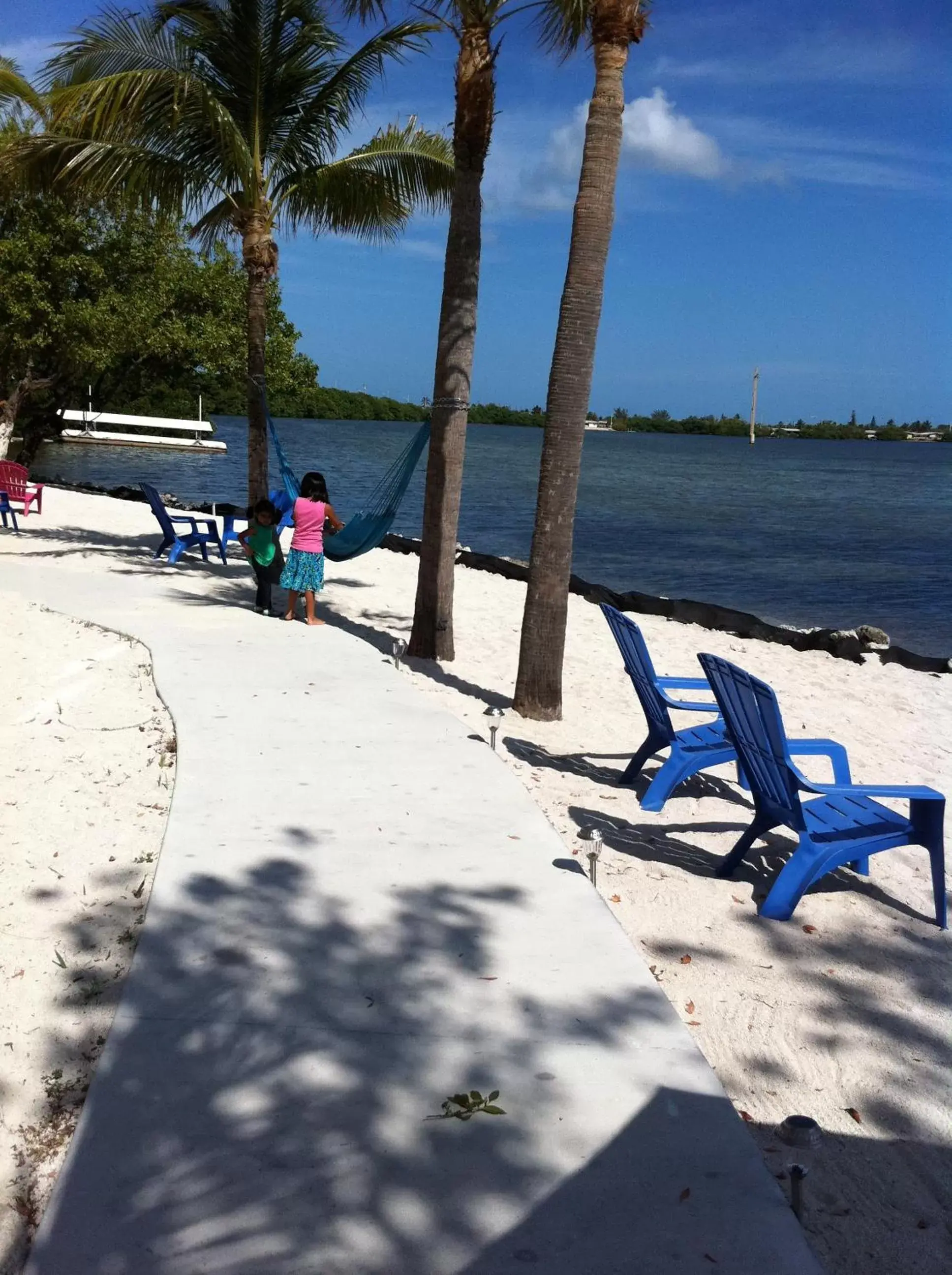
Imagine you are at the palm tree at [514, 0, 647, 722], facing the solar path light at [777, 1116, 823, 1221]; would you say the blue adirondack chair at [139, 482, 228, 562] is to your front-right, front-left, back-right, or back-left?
back-right

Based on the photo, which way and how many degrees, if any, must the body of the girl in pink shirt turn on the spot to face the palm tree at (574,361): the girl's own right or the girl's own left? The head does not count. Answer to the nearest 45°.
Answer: approximately 90° to the girl's own right

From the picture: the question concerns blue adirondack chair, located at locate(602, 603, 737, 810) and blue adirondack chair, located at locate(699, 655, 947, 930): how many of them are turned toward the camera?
0

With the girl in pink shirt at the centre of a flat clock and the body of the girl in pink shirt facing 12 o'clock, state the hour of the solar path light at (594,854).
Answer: The solar path light is roughly at 4 o'clock from the girl in pink shirt.

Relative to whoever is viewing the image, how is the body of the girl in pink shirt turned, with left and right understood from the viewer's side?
facing away from the viewer and to the right of the viewer

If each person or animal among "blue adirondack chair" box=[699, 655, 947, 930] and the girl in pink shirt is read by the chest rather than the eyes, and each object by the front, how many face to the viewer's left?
0
